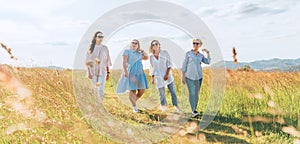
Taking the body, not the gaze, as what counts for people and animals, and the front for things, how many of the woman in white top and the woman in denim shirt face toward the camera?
2

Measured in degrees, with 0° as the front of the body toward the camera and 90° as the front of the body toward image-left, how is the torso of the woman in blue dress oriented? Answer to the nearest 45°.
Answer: approximately 0°

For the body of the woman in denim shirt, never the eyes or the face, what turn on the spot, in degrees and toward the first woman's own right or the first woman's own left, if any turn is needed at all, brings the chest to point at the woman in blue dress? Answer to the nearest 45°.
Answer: approximately 90° to the first woman's own right

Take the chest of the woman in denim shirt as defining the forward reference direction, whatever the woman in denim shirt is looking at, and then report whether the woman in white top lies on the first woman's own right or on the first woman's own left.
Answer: on the first woman's own right

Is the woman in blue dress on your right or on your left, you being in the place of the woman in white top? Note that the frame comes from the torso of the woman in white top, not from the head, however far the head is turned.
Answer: on your right

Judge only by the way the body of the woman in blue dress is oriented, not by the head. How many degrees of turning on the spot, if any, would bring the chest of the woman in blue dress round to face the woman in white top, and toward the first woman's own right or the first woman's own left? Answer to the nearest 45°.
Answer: approximately 90° to the first woman's own left

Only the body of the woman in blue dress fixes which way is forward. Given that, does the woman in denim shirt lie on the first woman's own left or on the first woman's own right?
on the first woman's own left
